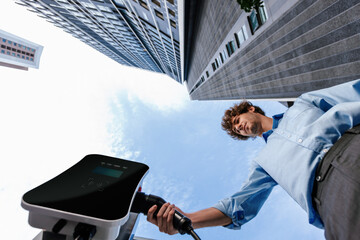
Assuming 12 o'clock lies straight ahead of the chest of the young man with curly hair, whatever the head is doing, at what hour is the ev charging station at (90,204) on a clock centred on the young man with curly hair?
The ev charging station is roughly at 2 o'clock from the young man with curly hair.

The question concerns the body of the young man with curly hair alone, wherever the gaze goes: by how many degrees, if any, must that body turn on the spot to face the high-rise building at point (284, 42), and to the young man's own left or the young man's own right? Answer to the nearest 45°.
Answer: approximately 180°

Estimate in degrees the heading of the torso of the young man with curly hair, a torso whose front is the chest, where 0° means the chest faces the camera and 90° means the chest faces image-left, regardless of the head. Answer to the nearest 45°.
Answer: approximately 0°

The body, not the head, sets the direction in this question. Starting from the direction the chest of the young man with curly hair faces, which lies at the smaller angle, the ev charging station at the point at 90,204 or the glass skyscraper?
the ev charging station

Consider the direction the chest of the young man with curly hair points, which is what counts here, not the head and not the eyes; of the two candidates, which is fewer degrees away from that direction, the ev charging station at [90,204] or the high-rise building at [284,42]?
the ev charging station
